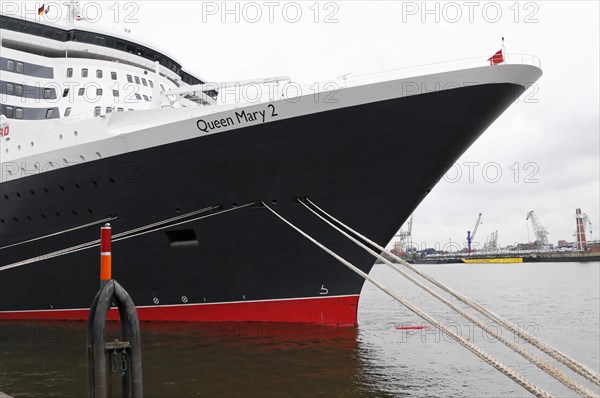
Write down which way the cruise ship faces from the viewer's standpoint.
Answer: facing the viewer and to the right of the viewer
